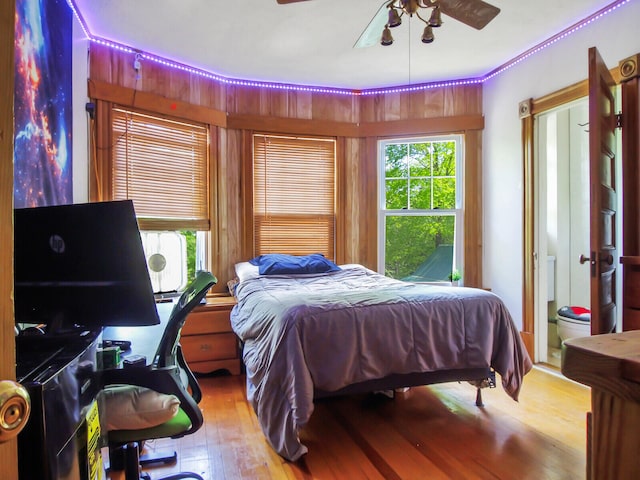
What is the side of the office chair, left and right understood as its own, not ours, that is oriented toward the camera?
left

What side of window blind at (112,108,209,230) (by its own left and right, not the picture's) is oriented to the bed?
front

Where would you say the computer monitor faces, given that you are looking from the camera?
facing away from the viewer and to the right of the viewer

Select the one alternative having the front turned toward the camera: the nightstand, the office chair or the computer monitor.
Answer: the nightstand

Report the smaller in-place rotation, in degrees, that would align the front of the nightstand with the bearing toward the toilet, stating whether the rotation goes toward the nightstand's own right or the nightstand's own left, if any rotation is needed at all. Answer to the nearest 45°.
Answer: approximately 90° to the nightstand's own left

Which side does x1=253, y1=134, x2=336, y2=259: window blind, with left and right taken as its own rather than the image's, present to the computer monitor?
front

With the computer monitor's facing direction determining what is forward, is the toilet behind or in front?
in front

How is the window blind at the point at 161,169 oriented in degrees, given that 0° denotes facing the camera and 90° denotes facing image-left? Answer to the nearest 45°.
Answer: approximately 315°

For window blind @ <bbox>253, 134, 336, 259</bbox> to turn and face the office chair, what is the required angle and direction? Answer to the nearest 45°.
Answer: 0° — it already faces it

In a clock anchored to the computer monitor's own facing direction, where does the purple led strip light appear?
The purple led strip light is roughly at 12 o'clock from the computer monitor.

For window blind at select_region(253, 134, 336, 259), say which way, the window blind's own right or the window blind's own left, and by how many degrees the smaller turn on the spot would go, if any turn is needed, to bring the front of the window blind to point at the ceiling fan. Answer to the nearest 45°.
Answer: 0° — it already faces it

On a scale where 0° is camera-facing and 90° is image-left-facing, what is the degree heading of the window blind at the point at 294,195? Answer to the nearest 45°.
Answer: approximately 0°
